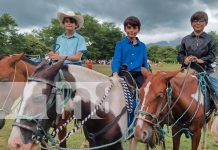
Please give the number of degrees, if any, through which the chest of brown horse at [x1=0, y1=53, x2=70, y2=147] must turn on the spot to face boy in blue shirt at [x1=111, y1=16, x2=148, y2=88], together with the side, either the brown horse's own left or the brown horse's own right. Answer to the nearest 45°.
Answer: approximately 180°

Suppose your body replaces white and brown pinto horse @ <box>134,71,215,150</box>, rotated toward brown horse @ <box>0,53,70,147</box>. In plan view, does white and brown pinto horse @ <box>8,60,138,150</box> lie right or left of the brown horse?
left

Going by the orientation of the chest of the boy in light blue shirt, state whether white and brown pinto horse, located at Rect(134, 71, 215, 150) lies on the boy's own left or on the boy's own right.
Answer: on the boy's own left

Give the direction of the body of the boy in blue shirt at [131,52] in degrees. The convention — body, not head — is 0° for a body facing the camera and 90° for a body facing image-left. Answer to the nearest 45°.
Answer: approximately 0°

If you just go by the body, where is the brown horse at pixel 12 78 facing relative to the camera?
to the viewer's left

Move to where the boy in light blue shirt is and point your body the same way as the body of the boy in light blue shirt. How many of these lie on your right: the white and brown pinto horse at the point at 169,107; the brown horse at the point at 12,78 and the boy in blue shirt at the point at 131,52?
1

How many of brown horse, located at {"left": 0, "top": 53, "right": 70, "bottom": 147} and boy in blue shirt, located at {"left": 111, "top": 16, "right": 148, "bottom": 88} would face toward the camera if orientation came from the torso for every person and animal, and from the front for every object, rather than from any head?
1

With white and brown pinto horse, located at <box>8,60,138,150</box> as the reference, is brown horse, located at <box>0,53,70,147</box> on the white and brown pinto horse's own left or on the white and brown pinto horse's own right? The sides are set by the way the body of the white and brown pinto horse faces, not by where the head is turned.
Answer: on the white and brown pinto horse's own right

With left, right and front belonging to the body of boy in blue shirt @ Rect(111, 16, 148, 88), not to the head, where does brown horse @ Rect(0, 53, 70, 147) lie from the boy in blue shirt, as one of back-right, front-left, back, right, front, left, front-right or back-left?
right

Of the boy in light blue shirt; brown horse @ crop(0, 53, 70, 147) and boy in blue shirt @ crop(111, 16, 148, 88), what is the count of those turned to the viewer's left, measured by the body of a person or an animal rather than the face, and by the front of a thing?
1

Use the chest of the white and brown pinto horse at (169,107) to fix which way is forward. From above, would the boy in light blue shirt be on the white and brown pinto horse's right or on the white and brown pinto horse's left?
on the white and brown pinto horse's right
